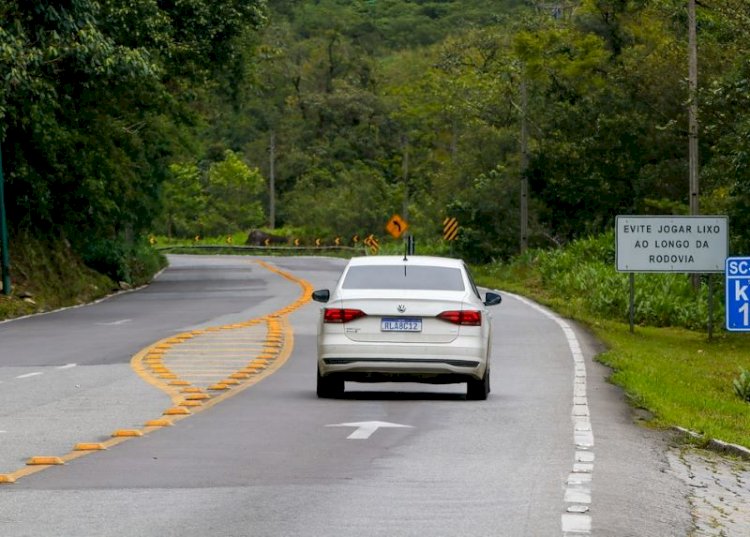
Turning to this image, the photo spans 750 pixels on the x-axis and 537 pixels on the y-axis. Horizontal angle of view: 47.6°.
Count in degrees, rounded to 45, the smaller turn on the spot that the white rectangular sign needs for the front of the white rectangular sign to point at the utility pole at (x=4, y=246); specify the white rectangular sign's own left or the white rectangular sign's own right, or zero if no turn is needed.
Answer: approximately 90° to the white rectangular sign's own right

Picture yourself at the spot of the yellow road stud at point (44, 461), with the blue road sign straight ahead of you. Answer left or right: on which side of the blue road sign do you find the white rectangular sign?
left

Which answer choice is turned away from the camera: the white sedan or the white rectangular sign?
the white sedan

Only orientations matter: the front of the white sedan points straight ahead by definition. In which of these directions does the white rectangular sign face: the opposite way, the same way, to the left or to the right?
the opposite way

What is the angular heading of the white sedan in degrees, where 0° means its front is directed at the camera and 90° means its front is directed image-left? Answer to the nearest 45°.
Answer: approximately 180°

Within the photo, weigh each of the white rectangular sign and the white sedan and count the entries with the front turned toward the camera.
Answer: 1

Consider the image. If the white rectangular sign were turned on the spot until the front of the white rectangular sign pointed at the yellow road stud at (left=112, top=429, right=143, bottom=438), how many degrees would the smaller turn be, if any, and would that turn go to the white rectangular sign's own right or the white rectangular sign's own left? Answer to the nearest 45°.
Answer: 0° — it already faces it

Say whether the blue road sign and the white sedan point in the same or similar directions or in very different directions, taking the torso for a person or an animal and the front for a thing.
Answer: very different directions

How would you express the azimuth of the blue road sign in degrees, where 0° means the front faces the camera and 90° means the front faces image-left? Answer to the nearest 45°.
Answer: approximately 0°

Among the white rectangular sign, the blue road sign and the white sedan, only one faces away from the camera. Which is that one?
the white sedan
